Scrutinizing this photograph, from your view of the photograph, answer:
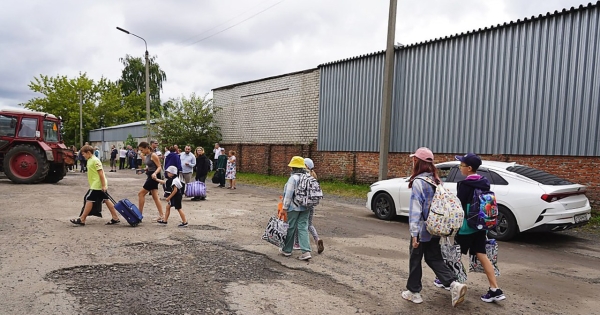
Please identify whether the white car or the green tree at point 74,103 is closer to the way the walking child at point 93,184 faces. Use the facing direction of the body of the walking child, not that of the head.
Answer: the green tree

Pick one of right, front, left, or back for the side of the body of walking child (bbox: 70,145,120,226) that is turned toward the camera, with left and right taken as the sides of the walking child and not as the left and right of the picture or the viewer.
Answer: left

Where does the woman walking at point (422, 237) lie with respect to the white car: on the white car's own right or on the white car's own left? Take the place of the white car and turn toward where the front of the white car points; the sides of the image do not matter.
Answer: on the white car's own left

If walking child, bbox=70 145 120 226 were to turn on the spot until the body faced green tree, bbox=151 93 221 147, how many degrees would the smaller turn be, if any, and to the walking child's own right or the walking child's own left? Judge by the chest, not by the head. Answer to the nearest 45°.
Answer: approximately 90° to the walking child's own right

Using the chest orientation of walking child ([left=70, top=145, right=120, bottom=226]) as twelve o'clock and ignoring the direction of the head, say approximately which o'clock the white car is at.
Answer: The white car is roughly at 7 o'clock from the walking child.
